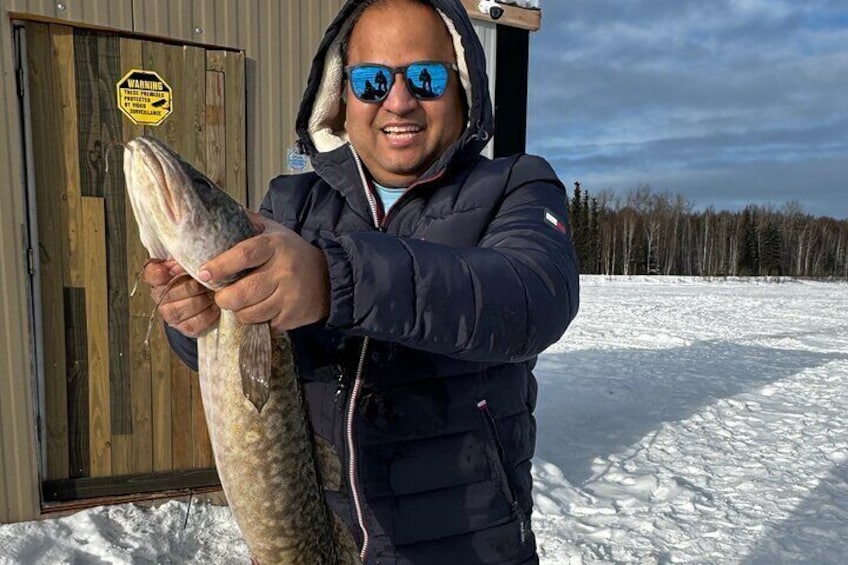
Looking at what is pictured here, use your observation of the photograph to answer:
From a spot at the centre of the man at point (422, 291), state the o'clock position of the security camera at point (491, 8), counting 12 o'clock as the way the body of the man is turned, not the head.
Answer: The security camera is roughly at 5 o'clock from the man.

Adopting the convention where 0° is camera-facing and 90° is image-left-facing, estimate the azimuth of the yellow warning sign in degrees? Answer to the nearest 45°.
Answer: approximately 0°

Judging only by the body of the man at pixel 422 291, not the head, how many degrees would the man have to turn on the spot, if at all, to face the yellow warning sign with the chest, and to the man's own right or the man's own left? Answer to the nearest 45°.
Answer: approximately 90° to the man's own right

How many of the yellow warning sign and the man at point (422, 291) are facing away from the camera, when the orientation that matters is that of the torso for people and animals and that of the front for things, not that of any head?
0

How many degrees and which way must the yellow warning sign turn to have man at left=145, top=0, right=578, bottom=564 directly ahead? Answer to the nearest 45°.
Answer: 0° — it already faces them

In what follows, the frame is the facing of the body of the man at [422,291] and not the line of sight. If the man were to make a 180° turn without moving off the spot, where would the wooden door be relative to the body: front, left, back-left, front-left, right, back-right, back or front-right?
left

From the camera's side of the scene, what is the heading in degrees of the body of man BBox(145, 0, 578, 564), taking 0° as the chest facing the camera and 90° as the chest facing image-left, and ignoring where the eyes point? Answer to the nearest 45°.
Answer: approximately 45°

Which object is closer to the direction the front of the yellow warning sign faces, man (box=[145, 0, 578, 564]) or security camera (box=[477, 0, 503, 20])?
the man

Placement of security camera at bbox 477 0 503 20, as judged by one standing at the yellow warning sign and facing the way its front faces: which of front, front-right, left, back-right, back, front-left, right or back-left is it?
left
